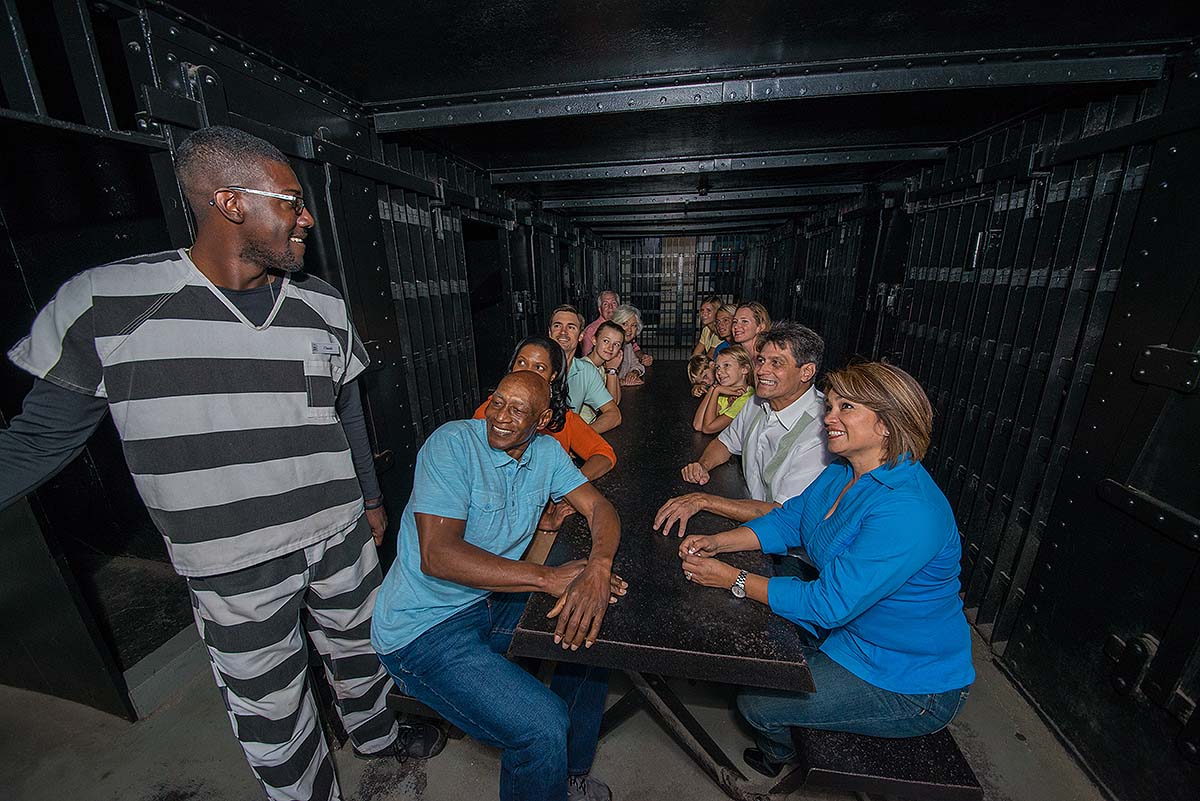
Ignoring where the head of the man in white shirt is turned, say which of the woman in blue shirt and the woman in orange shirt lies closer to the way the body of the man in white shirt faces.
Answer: the woman in orange shirt

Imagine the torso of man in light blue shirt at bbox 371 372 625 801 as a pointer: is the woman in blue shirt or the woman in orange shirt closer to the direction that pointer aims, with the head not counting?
the woman in blue shirt

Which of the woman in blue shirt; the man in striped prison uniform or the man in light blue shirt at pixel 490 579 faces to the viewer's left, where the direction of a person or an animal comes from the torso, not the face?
the woman in blue shirt

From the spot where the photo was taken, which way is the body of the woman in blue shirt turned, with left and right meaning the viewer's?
facing to the left of the viewer

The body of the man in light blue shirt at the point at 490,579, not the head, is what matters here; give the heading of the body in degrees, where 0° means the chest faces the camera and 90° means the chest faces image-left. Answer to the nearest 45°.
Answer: approximately 315°

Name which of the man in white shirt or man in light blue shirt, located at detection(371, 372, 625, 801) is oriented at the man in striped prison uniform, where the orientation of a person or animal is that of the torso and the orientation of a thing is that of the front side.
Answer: the man in white shirt

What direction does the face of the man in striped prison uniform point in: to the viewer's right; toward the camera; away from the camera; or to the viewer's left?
to the viewer's right

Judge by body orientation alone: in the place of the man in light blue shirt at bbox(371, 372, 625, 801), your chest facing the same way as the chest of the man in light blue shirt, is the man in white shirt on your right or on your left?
on your left

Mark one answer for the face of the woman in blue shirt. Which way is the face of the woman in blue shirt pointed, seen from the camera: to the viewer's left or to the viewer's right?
to the viewer's left

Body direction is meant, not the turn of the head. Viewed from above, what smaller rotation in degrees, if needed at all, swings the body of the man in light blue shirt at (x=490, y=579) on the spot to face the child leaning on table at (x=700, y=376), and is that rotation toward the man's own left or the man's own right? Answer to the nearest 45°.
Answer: approximately 90° to the man's own left

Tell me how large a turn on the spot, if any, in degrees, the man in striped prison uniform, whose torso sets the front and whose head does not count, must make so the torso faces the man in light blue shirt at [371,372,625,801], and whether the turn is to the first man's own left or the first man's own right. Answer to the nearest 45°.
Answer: approximately 90° to the first man's own left
